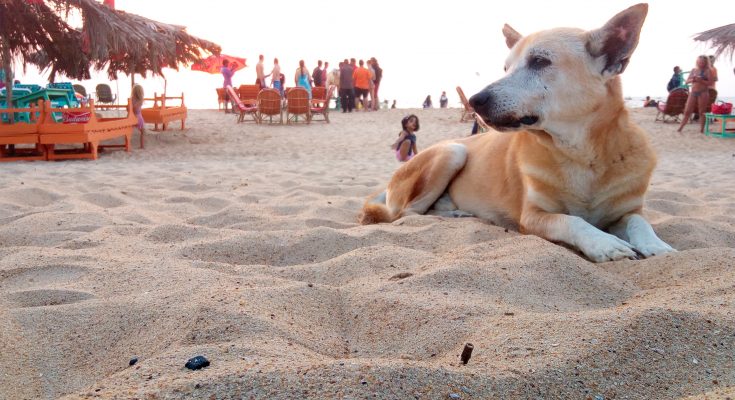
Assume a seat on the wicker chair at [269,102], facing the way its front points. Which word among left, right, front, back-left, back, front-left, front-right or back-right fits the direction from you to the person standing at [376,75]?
front-right

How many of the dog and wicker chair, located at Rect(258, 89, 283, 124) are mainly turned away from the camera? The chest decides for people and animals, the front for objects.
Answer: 1

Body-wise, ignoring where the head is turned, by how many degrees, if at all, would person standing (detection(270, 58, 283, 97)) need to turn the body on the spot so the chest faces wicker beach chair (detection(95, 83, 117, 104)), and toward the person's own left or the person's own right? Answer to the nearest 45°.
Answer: approximately 45° to the person's own left

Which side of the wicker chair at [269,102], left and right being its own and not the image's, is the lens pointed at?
back

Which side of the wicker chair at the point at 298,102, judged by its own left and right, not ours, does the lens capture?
back

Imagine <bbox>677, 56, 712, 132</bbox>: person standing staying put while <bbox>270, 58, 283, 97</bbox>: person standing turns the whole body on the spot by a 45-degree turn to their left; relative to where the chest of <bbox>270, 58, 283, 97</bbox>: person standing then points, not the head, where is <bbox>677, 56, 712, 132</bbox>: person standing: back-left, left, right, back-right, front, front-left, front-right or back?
back

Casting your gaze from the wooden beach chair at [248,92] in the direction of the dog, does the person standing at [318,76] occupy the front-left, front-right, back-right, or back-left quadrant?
back-left

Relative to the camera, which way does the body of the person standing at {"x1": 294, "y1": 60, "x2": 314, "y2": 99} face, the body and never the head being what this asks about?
away from the camera

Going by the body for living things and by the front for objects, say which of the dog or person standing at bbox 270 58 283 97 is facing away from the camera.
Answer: the person standing

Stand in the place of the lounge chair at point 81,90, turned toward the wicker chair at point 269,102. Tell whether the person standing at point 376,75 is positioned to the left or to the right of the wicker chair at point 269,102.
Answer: left

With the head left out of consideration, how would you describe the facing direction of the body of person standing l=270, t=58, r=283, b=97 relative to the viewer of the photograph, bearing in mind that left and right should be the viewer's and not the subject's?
facing away from the viewer
